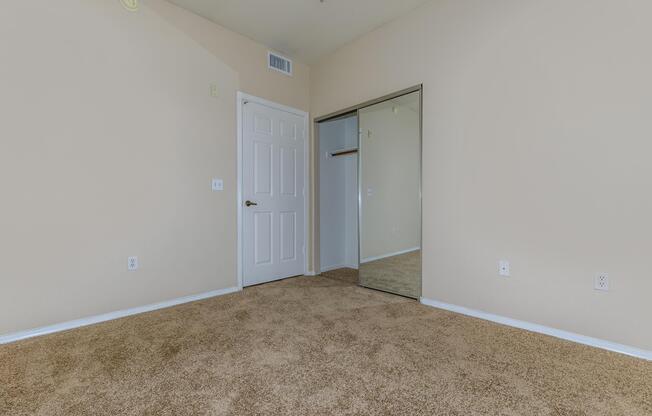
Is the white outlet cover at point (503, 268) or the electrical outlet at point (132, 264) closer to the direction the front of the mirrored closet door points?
the electrical outlet

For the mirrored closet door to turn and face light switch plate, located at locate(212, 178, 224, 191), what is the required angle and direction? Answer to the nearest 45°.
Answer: approximately 45° to its right

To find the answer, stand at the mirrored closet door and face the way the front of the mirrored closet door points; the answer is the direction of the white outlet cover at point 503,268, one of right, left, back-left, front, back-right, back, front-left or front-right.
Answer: left

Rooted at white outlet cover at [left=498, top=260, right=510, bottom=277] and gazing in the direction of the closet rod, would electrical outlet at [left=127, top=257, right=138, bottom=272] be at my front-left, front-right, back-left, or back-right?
front-left

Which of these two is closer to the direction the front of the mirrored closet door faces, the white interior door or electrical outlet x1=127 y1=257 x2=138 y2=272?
the electrical outlet

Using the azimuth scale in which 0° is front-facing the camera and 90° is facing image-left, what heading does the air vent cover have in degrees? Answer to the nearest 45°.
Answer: approximately 315°

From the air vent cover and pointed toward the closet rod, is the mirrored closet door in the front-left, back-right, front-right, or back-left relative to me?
front-right

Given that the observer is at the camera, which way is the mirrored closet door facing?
facing the viewer and to the left of the viewer

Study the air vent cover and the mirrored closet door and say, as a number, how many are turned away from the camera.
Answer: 0

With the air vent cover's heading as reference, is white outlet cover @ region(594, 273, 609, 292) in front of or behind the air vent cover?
in front

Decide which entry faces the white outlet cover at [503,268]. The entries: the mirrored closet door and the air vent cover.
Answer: the air vent cover

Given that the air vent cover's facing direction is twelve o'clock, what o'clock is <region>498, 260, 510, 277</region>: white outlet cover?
The white outlet cover is roughly at 12 o'clock from the air vent cover.

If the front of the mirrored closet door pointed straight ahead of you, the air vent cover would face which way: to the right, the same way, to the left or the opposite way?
to the left
